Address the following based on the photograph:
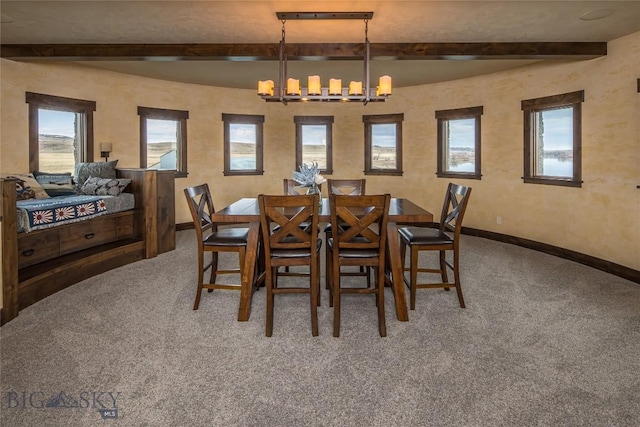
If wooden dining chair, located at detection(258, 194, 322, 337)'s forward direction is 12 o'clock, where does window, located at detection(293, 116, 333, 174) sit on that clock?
The window is roughly at 12 o'clock from the wooden dining chair.

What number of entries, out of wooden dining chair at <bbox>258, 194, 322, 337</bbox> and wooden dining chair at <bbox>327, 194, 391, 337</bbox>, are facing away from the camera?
2

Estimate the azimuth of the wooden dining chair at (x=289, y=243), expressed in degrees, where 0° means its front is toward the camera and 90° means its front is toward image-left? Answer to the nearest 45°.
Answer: approximately 180°

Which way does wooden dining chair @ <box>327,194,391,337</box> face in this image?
away from the camera

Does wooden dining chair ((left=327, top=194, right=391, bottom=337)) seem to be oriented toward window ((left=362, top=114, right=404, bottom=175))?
yes
